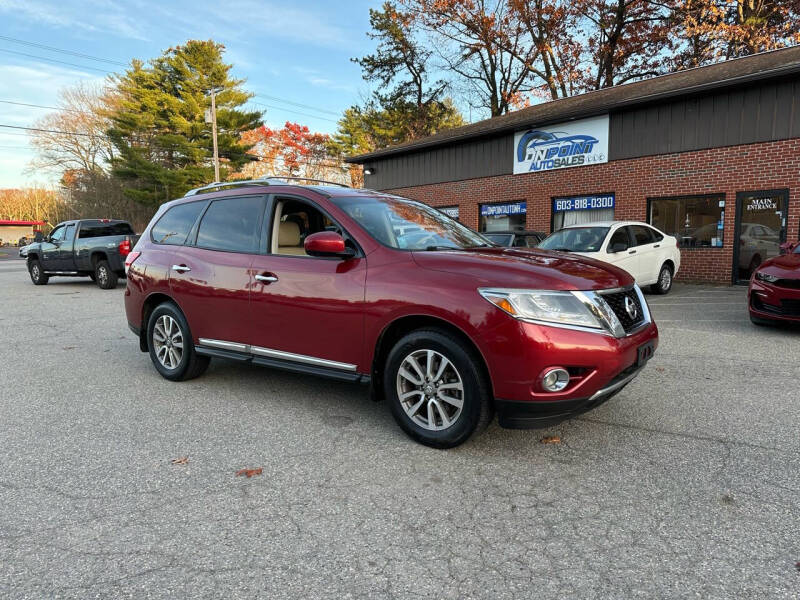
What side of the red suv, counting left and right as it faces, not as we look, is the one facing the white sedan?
left

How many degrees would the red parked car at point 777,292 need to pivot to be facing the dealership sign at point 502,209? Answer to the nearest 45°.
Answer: approximately 90° to its right

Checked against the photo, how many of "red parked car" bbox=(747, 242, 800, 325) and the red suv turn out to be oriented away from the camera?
0

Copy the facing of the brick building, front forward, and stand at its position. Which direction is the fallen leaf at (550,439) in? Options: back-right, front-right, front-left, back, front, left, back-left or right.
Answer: front-left

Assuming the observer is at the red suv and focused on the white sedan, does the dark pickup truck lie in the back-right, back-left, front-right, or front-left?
front-left

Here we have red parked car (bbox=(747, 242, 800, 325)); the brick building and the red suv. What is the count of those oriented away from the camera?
0

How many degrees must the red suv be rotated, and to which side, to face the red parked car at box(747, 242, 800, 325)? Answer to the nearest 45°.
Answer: approximately 90° to its left

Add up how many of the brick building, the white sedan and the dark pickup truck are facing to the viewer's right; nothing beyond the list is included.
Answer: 0

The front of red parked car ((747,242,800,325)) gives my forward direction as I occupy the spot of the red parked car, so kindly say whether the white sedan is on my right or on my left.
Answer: on my right

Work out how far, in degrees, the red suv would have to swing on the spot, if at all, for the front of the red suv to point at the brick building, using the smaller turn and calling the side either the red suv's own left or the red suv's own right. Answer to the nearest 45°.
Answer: approximately 90° to the red suv's own left

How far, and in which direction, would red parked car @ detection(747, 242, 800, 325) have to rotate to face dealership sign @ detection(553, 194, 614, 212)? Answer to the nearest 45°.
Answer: approximately 90° to its right

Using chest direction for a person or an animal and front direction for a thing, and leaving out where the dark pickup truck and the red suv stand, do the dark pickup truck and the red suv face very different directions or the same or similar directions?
very different directions

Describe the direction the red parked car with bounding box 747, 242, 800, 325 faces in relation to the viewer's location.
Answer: facing the viewer and to the left of the viewer

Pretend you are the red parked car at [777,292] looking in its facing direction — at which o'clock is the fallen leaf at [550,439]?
The fallen leaf is roughly at 11 o'clock from the red parked car.

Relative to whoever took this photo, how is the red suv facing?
facing the viewer and to the right of the viewer
